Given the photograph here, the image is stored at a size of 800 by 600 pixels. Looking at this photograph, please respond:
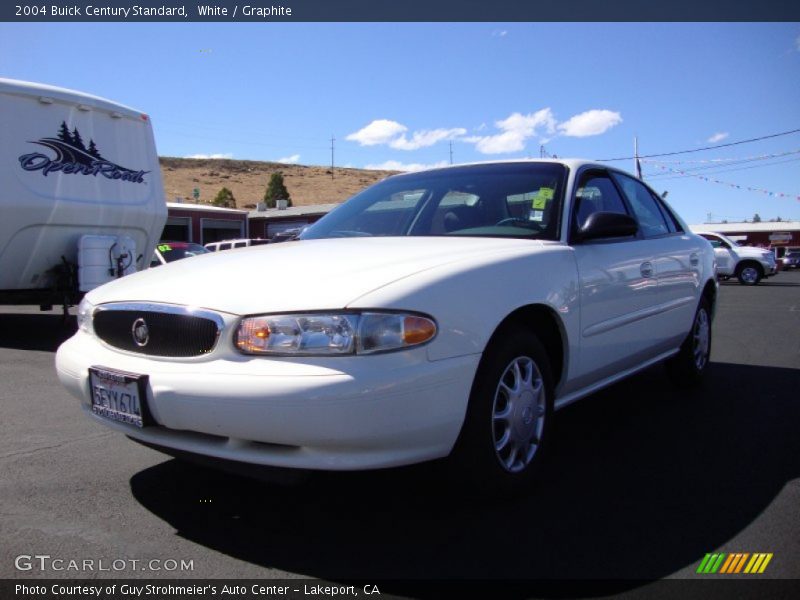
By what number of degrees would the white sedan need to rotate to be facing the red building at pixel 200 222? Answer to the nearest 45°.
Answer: approximately 135° to its right

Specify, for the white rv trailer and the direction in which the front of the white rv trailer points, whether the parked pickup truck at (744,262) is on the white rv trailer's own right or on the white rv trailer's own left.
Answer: on the white rv trailer's own left

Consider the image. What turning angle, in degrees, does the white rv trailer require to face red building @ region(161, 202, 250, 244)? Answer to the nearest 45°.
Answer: approximately 135° to its left

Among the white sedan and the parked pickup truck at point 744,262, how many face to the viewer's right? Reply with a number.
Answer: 1

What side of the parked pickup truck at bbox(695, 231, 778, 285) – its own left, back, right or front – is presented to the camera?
right

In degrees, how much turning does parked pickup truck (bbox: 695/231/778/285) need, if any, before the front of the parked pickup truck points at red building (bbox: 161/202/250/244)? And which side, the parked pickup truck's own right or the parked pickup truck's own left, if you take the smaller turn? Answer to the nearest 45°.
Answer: approximately 180°

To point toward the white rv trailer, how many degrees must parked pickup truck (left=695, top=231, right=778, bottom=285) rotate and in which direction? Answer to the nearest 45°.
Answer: approximately 90° to its right

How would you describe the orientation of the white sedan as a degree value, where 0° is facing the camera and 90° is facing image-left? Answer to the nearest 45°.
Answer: approximately 45°

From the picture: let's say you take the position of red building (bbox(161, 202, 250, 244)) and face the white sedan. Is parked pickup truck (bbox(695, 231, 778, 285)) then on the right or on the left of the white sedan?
left

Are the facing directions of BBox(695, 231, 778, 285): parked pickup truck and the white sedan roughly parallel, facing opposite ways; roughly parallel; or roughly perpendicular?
roughly perpendicular

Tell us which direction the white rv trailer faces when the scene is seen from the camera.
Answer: facing the viewer and to the right of the viewer

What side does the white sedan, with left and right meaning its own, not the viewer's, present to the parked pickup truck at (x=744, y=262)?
back

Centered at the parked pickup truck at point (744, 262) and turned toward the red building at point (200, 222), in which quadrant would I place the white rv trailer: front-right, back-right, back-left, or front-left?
front-left

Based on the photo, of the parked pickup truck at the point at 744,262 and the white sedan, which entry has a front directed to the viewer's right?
the parked pickup truck
